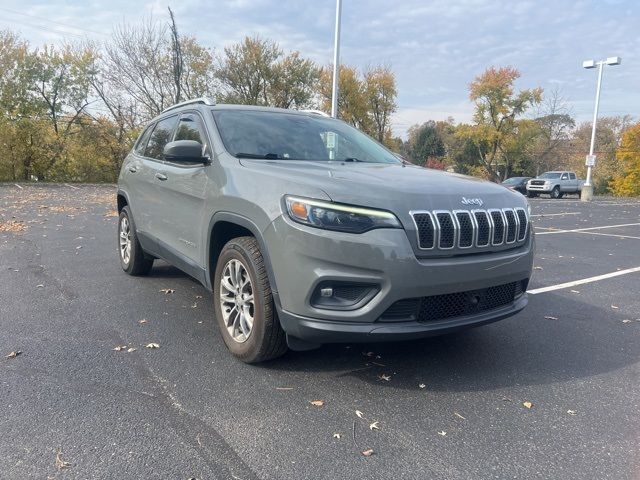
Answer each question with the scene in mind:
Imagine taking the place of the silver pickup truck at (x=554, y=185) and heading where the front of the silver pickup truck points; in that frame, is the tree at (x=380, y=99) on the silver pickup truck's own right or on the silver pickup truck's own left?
on the silver pickup truck's own right

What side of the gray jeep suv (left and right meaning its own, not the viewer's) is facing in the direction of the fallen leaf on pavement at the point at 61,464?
right

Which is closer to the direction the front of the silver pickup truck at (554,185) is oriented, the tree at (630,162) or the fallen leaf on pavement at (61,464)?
the fallen leaf on pavement

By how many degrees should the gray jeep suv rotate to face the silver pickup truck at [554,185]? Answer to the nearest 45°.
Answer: approximately 90° to its left

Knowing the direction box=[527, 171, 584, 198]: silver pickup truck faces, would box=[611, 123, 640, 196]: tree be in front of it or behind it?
behind

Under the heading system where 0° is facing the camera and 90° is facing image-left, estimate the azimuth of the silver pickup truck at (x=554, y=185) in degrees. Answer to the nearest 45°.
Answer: approximately 45°

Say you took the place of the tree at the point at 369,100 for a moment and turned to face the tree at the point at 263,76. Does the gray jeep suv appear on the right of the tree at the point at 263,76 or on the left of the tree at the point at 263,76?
left

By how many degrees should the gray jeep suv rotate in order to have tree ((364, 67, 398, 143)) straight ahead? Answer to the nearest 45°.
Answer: approximately 135° to its left

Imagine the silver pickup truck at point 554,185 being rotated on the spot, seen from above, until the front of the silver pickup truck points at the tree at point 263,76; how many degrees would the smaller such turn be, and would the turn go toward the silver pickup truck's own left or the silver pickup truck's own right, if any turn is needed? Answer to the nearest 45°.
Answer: approximately 45° to the silver pickup truck's own right

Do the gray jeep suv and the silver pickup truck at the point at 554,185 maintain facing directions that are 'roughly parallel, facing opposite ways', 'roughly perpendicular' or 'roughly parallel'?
roughly perpendicular
